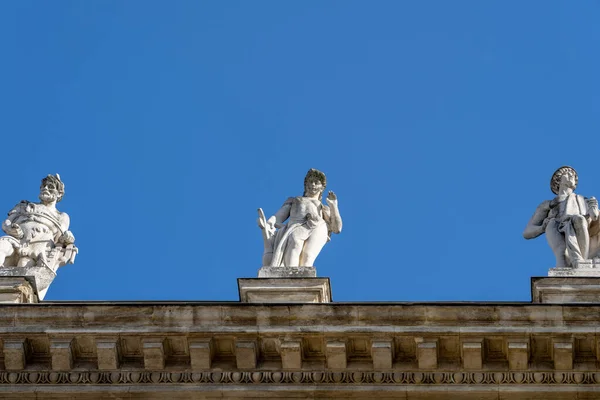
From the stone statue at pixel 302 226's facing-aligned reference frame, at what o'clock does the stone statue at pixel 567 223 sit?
the stone statue at pixel 567 223 is roughly at 9 o'clock from the stone statue at pixel 302 226.

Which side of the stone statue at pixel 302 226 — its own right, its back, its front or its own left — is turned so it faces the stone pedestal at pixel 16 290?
right

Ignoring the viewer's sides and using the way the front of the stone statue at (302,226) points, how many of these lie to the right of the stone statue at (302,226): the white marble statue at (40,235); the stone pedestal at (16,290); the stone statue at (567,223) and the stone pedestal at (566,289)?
2

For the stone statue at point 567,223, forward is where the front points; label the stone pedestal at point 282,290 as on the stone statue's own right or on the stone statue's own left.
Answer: on the stone statue's own right

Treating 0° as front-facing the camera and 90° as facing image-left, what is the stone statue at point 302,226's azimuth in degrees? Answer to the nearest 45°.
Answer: approximately 0°

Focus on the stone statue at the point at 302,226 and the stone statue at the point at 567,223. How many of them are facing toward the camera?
2

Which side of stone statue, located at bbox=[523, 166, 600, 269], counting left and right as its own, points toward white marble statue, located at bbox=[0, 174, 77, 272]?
right

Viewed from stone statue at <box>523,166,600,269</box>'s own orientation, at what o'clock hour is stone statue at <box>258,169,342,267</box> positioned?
stone statue at <box>258,169,342,267</box> is roughly at 3 o'clock from stone statue at <box>523,166,600,269</box>.
